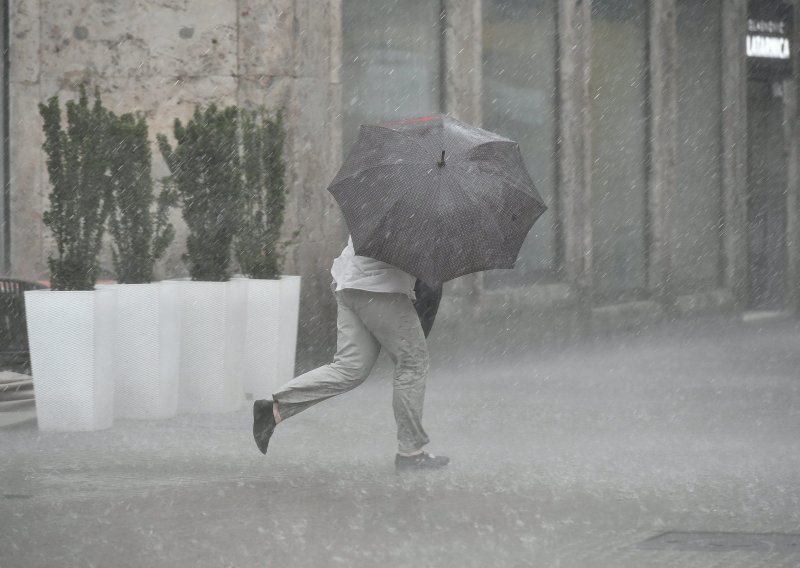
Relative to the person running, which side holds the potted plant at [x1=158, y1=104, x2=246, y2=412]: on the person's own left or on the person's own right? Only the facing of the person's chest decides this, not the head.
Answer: on the person's own left

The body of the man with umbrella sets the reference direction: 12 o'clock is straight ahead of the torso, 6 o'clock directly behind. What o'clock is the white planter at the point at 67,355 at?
The white planter is roughly at 7 o'clock from the man with umbrella.

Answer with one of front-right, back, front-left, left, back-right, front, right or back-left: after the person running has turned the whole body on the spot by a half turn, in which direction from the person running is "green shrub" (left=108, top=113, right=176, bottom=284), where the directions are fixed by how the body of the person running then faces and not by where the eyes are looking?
front-right

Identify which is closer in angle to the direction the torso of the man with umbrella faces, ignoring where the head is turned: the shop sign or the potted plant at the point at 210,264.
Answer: the shop sign

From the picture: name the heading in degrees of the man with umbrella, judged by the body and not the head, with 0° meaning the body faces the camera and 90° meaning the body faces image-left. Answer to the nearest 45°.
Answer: approximately 270°

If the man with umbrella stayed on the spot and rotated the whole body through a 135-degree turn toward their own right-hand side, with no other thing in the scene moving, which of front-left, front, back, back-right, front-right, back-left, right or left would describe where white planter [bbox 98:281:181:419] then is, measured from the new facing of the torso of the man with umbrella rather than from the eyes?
right

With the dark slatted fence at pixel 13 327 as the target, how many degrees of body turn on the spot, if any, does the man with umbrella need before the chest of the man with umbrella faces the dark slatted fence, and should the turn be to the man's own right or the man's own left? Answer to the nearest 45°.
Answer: approximately 135° to the man's own left

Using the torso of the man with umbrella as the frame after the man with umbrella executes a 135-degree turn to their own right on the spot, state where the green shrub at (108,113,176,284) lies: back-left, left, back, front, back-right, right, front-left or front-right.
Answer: right
